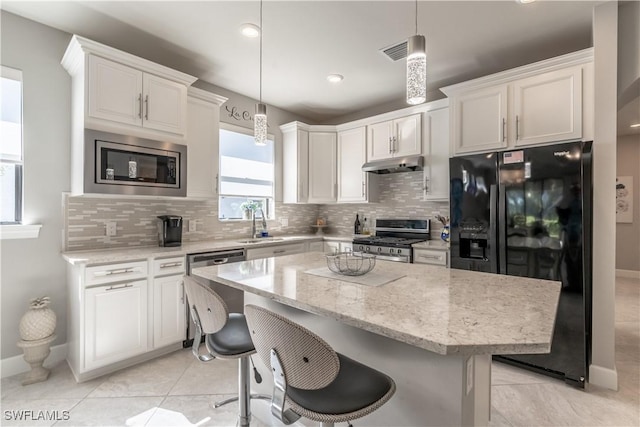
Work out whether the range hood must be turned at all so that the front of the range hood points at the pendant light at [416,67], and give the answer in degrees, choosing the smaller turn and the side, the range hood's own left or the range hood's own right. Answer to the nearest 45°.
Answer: approximately 45° to the range hood's own left

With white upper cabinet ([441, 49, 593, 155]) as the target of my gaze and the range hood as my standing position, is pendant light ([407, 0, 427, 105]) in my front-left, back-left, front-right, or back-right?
front-right

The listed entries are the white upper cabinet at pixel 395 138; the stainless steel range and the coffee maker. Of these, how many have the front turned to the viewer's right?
0

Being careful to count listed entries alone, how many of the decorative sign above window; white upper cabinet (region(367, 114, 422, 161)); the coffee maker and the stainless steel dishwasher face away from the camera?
0

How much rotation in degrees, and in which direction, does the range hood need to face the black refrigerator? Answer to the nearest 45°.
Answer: approximately 90° to its left

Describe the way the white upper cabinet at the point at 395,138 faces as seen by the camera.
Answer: facing the viewer and to the left of the viewer

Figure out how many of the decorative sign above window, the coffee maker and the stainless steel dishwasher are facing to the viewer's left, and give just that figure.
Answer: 0

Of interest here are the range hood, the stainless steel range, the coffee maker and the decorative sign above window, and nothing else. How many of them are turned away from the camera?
0

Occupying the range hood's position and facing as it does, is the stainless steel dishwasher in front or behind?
in front

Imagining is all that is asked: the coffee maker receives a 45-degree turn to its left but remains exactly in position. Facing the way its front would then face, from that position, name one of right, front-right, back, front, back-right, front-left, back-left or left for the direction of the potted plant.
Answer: left

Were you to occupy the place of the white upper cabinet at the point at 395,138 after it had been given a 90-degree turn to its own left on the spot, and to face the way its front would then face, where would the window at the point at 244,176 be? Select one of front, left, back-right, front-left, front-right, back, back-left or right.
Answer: back-right

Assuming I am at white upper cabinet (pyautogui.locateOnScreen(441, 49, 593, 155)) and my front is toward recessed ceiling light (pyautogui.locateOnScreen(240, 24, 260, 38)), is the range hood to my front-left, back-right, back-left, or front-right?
front-right

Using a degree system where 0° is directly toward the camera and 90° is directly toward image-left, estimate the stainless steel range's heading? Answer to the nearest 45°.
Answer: approximately 45°

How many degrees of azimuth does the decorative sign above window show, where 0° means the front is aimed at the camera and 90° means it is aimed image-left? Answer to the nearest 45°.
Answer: approximately 315°

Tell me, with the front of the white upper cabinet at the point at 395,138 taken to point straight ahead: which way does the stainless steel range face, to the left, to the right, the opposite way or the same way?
the same way

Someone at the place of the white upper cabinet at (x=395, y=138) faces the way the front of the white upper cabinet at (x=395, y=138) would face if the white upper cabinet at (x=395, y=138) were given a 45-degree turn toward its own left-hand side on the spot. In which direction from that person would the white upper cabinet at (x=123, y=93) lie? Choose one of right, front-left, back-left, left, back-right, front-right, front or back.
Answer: front-right

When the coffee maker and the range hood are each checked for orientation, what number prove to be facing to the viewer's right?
0

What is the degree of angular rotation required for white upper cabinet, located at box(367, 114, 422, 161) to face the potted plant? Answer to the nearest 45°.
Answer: approximately 45° to its right

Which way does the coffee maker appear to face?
toward the camera
